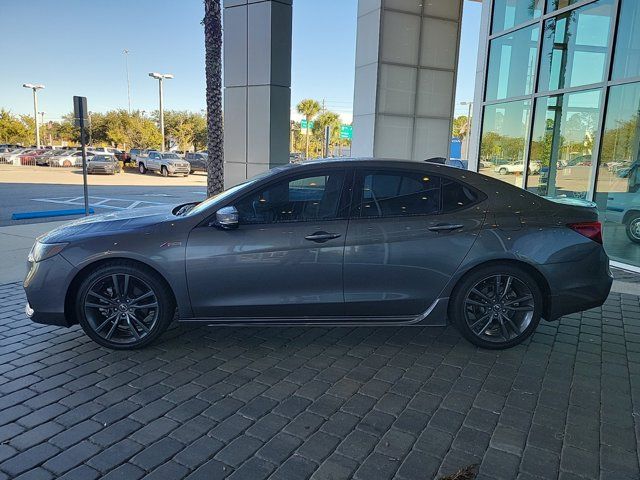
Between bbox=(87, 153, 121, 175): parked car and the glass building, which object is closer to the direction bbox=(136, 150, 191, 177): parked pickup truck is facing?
the glass building

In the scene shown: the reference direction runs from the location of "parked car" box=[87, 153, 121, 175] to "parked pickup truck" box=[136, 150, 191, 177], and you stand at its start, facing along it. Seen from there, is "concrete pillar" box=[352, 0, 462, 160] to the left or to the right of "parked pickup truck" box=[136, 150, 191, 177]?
right

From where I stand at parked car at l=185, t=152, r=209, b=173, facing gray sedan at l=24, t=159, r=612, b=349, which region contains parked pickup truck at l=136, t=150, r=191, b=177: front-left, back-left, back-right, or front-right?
front-right

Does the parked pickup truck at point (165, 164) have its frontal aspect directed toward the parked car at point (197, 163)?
no

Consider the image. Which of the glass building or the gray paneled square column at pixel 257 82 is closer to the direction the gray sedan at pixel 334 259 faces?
the gray paneled square column

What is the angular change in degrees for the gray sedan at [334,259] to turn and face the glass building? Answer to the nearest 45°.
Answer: approximately 135° to its right

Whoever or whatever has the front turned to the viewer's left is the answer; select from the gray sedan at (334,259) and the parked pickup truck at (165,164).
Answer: the gray sedan

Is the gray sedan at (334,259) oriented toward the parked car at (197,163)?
no

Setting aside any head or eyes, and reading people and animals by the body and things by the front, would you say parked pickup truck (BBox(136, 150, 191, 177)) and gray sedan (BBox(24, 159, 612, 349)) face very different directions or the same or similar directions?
very different directions

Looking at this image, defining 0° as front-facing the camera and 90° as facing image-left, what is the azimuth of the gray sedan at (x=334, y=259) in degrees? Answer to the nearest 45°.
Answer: approximately 90°

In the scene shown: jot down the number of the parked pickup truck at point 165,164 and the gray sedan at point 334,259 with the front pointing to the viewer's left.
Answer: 1

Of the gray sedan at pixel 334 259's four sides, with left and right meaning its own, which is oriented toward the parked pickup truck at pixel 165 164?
right

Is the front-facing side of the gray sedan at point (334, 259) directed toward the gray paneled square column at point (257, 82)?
no

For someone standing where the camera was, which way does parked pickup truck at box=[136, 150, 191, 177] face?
facing the viewer and to the right of the viewer

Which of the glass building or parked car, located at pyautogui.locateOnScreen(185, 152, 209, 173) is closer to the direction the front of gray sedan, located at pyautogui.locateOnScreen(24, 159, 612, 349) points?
the parked car

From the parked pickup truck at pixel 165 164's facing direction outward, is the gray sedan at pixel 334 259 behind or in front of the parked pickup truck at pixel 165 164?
in front

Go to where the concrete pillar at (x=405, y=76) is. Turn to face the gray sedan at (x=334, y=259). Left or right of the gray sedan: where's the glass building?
left
